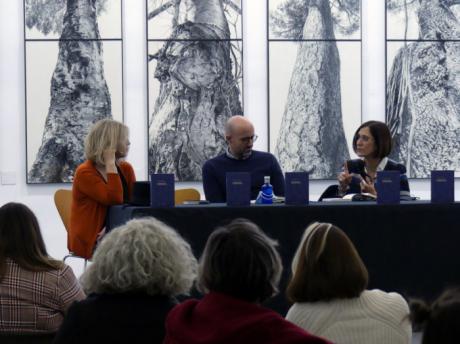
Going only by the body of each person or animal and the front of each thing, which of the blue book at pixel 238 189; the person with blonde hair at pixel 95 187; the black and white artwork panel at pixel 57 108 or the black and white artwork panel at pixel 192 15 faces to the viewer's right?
the person with blonde hair

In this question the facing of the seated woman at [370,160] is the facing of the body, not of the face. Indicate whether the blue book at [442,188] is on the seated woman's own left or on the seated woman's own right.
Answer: on the seated woman's own left

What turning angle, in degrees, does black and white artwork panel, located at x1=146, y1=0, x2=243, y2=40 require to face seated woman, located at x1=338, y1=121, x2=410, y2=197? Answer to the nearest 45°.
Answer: approximately 45° to its left

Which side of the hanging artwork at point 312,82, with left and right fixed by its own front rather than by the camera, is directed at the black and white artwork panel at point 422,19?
left

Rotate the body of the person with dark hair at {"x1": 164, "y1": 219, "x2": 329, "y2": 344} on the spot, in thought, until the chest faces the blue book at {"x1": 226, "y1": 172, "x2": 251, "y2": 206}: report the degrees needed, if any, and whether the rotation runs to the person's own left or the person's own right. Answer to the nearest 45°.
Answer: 0° — they already face it

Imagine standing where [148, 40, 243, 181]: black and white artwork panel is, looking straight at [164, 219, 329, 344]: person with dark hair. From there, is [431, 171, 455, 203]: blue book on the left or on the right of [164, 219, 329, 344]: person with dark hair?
left
